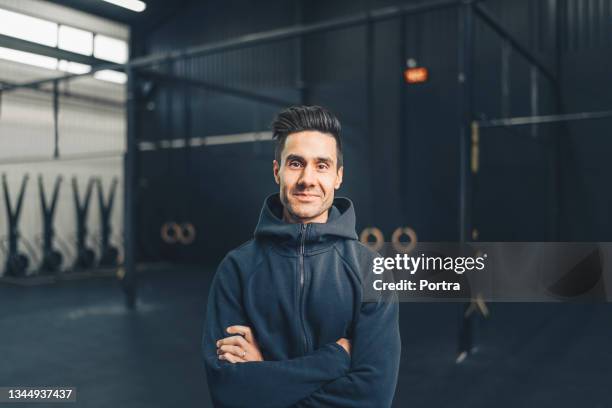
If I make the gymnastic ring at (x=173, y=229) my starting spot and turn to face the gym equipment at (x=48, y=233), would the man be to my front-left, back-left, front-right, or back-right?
back-left

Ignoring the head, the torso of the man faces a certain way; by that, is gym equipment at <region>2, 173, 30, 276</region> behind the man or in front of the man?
behind

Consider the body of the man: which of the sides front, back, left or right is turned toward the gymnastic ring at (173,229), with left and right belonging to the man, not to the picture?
back

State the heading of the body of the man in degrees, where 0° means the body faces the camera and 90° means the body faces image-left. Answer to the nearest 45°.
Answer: approximately 0°

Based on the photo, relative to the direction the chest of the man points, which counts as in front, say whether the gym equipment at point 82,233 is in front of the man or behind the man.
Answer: behind

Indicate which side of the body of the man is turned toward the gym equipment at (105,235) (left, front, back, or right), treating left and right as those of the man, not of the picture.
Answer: back

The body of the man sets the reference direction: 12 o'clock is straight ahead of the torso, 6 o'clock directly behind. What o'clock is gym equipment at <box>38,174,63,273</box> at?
The gym equipment is roughly at 5 o'clock from the man.

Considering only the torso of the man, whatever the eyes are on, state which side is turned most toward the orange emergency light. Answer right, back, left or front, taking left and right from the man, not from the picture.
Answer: back
